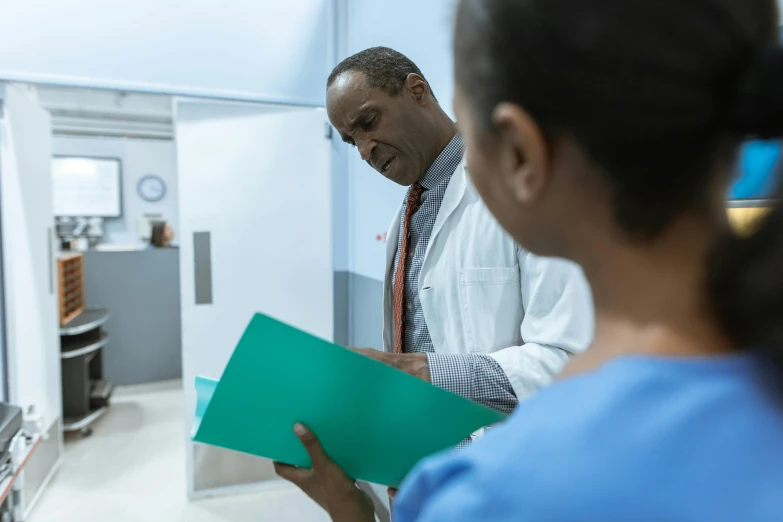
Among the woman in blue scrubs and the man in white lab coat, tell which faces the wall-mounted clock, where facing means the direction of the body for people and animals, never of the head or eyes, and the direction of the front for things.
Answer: the woman in blue scrubs

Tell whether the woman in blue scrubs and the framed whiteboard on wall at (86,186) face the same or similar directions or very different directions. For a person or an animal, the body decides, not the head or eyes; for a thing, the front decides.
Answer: very different directions

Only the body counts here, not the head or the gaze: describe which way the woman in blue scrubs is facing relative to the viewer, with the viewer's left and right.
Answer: facing away from the viewer and to the left of the viewer

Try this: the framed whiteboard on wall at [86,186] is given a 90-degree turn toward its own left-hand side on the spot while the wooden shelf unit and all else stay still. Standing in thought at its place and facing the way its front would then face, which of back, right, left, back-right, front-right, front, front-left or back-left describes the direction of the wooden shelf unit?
right

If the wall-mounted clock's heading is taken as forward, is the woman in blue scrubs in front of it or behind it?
in front

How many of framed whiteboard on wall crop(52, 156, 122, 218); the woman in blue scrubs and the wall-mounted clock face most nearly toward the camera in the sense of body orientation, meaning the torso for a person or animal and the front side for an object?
2

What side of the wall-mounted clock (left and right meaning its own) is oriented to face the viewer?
front

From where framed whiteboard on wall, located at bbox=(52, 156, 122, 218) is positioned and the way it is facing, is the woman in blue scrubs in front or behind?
in front

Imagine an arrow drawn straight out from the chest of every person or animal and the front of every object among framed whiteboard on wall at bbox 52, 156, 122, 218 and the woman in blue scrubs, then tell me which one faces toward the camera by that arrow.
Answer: the framed whiteboard on wall

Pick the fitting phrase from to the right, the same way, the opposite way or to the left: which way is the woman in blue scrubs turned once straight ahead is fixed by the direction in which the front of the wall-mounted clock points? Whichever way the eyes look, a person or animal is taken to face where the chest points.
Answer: the opposite way

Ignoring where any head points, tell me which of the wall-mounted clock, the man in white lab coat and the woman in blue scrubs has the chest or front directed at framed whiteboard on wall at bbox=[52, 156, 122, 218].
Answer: the woman in blue scrubs

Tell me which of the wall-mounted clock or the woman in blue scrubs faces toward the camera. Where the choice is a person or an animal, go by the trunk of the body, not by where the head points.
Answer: the wall-mounted clock

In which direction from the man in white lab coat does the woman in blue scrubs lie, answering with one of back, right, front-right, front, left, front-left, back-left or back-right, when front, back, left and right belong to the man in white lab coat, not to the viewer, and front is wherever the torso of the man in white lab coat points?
front-left

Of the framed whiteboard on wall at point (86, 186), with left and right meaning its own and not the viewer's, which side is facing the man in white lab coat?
front

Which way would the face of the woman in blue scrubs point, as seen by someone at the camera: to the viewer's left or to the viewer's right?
to the viewer's left

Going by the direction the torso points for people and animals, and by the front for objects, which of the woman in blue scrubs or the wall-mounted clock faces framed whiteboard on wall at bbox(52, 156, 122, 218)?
the woman in blue scrubs
